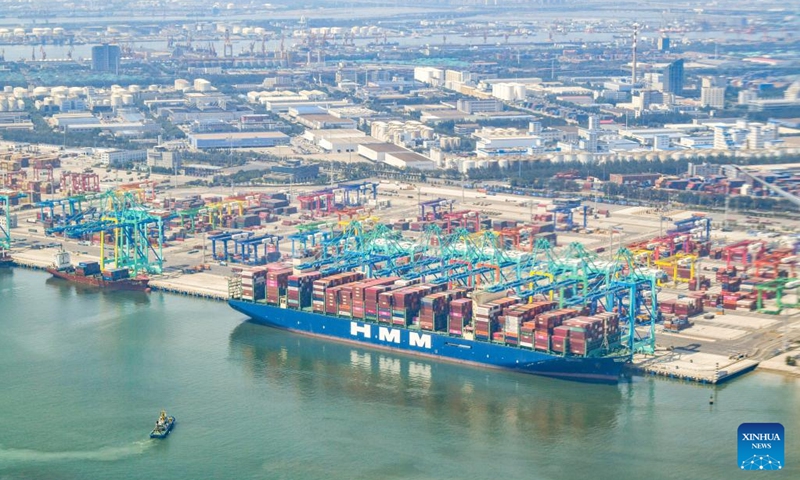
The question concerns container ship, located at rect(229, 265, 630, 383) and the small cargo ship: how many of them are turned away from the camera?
0

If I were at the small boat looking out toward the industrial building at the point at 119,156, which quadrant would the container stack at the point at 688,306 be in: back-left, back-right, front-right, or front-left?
front-right

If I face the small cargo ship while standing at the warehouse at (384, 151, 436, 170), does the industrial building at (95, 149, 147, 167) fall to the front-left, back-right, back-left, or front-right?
front-right
